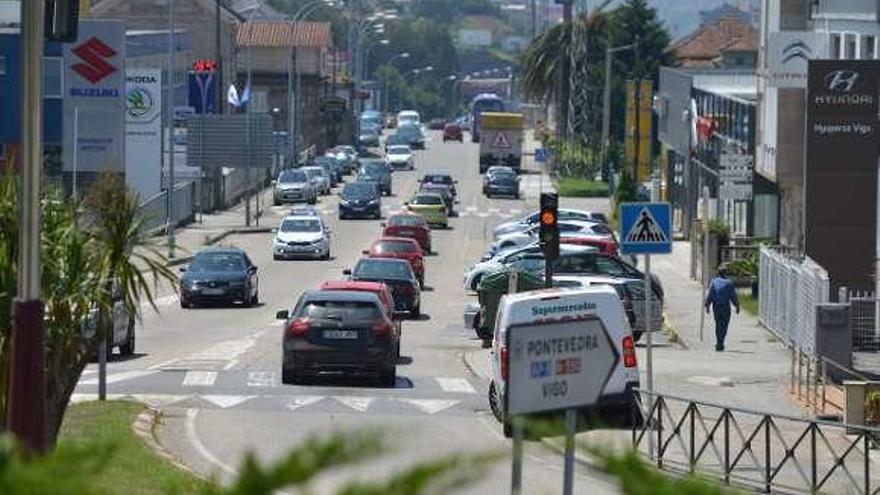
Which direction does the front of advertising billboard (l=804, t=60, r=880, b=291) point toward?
toward the camera

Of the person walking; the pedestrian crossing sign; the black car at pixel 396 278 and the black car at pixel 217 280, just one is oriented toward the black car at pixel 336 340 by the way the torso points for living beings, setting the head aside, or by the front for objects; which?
the black car at pixel 217 280

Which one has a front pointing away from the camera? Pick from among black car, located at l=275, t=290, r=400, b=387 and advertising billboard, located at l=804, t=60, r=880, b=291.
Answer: the black car

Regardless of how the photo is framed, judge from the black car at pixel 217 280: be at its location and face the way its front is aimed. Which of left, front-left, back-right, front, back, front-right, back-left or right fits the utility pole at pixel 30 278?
front

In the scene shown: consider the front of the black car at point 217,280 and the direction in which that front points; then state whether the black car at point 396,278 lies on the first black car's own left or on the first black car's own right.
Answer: on the first black car's own left

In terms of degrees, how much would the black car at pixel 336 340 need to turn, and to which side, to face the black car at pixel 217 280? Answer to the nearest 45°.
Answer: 0° — it already faces it

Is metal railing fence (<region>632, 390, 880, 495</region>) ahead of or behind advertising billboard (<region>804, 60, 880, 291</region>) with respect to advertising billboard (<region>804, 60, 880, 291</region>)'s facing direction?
ahead

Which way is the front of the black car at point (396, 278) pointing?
away from the camera

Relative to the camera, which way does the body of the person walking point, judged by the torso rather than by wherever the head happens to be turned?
away from the camera

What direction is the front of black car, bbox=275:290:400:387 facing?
away from the camera

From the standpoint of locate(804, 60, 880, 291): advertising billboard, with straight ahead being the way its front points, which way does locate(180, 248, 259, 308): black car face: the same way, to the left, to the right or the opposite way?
the same way

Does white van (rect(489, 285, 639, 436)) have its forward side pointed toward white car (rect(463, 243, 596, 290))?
yes

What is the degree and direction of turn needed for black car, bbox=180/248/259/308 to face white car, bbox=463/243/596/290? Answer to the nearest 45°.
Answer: approximately 90° to its left

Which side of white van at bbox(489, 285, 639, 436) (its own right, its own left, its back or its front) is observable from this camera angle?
back

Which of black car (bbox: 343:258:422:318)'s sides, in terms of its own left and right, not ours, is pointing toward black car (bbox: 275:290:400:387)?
back

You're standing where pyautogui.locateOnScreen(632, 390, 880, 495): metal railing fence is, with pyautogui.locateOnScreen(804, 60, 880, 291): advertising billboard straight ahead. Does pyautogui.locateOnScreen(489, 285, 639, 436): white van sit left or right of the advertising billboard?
left

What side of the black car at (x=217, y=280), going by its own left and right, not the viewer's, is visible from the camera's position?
front

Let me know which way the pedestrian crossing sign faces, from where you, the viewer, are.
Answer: facing the viewer

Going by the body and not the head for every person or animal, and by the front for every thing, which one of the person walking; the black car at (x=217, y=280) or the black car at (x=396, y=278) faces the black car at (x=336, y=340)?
the black car at (x=217, y=280)

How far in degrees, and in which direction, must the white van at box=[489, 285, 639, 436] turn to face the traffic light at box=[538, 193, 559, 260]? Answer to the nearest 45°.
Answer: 0° — it already faces it
